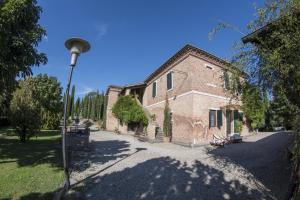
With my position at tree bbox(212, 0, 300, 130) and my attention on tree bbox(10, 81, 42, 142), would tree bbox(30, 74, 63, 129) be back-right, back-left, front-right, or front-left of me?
front-right

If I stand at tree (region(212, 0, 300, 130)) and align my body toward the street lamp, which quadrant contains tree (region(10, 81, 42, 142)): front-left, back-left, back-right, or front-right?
front-right

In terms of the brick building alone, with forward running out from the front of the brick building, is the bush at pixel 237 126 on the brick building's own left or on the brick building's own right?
on the brick building's own left

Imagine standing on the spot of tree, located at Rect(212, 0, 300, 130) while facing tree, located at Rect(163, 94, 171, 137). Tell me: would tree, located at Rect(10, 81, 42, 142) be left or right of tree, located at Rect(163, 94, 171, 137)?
left

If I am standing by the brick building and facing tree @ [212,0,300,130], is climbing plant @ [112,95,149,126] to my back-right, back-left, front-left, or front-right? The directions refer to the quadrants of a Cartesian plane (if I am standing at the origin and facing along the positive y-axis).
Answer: back-right
